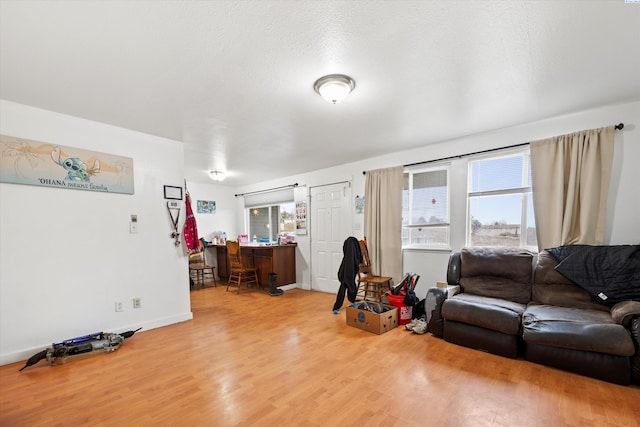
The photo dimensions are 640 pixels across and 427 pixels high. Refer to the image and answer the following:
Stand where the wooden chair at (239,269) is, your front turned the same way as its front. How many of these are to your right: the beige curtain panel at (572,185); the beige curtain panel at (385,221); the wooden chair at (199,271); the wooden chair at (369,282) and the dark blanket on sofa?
4

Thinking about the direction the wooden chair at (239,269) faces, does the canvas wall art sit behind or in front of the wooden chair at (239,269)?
behind

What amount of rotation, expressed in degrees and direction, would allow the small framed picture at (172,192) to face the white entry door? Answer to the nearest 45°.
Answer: approximately 45° to its left

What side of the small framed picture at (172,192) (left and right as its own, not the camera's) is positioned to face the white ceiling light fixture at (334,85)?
front

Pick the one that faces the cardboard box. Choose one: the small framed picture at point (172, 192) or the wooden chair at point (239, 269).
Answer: the small framed picture

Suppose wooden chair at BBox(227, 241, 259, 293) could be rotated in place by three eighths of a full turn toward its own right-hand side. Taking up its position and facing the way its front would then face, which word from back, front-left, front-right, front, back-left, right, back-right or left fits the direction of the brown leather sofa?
front-left

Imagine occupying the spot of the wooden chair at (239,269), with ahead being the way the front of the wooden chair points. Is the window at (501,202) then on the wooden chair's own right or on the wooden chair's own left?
on the wooden chair's own right

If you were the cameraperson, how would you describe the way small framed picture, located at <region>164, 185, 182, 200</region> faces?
facing the viewer and to the right of the viewer

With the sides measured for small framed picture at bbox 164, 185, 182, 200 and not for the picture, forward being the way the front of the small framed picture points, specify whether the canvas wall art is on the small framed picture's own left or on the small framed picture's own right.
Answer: on the small framed picture's own right

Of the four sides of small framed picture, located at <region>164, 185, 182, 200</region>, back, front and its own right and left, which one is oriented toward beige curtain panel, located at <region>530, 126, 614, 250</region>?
front

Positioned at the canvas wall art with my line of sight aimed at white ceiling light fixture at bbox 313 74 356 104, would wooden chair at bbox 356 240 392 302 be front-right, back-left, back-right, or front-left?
front-left

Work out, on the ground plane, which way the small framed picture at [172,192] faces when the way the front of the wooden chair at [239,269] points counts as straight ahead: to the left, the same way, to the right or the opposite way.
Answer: to the right

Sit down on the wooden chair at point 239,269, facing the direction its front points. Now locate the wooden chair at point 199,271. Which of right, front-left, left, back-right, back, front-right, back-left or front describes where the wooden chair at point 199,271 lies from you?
left

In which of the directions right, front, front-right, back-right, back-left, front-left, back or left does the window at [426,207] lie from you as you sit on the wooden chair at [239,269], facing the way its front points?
right

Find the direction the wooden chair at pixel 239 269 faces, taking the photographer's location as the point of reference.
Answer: facing away from the viewer and to the right of the viewer

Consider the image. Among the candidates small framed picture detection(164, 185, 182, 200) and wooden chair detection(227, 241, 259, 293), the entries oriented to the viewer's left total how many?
0

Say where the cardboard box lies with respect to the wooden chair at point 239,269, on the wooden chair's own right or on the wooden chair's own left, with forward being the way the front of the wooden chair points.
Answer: on the wooden chair's own right

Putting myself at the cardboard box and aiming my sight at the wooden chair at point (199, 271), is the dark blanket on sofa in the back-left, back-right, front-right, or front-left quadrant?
back-right
